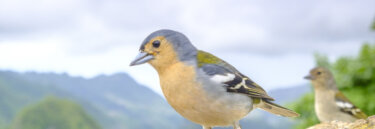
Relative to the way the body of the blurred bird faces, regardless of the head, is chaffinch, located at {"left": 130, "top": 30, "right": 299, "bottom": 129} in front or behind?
in front

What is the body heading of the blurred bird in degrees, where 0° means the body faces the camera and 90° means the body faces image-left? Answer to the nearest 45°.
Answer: approximately 45°
